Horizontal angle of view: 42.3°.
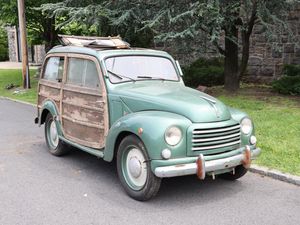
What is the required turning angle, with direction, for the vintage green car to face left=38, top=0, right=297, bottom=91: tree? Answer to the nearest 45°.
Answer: approximately 135° to its left

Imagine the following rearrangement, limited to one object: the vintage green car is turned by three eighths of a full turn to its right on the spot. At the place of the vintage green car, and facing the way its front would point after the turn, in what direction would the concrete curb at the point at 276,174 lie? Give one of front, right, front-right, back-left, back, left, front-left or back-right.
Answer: back

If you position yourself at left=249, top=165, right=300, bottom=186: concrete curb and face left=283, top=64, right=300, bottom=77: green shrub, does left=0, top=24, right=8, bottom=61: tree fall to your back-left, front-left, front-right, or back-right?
front-left

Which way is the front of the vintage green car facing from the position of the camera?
facing the viewer and to the right of the viewer

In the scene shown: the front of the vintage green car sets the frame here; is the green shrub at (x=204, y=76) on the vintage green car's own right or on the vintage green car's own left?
on the vintage green car's own left

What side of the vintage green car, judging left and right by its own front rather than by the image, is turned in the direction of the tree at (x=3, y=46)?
back
